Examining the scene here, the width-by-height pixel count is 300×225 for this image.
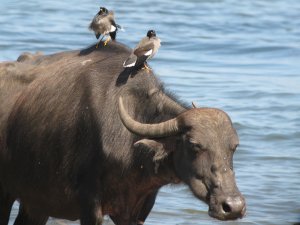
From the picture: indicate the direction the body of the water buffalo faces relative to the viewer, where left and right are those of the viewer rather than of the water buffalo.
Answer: facing the viewer and to the right of the viewer
